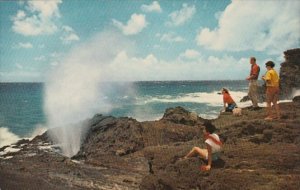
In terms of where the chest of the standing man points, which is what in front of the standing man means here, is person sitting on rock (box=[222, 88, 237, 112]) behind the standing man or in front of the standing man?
in front

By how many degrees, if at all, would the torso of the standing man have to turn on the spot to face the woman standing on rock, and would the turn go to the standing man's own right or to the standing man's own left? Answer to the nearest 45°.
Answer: approximately 90° to the standing man's own left

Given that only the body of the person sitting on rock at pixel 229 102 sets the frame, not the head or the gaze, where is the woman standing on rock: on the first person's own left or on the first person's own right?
on the first person's own left

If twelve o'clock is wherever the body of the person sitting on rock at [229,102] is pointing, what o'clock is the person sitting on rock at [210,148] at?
the person sitting on rock at [210,148] is roughly at 9 o'clock from the person sitting on rock at [229,102].

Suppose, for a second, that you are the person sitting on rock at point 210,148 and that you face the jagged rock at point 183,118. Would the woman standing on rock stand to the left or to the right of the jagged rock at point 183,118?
right

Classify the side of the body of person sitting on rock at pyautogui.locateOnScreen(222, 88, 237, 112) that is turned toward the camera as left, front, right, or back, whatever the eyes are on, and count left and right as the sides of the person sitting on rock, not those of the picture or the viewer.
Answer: left

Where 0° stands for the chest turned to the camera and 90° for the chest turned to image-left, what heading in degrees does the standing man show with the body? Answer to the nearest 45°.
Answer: approximately 90°

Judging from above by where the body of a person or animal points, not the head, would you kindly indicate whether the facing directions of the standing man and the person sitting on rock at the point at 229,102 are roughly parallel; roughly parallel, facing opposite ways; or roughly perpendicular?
roughly parallel

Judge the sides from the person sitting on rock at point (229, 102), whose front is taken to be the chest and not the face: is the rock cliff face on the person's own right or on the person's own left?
on the person's own right

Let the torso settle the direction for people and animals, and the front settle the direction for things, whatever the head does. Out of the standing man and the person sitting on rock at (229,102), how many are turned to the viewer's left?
2

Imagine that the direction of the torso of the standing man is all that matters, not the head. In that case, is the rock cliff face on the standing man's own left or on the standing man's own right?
on the standing man's own right

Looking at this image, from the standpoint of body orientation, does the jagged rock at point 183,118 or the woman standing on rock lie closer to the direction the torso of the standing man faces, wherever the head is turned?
the jagged rock
